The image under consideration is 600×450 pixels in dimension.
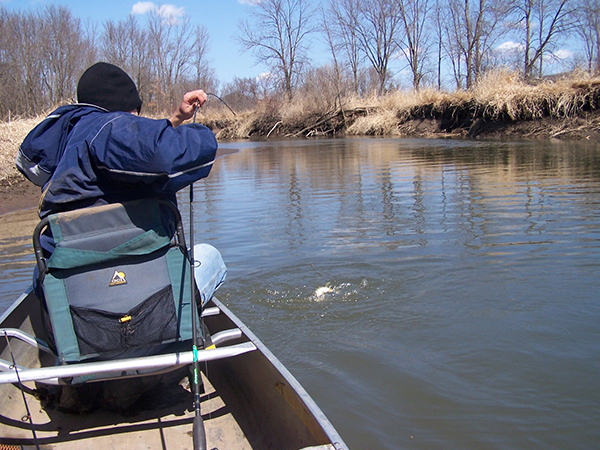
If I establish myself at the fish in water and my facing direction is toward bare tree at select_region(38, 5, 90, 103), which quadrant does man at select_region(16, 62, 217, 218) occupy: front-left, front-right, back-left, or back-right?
back-left

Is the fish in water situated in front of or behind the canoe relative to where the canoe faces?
in front

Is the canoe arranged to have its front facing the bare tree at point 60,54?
yes

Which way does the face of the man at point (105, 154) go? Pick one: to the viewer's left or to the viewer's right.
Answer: to the viewer's right

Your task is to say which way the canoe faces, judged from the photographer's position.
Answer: facing away from the viewer

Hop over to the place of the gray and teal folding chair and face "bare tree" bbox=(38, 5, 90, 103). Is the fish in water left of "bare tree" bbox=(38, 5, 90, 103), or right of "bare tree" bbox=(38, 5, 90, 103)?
right
